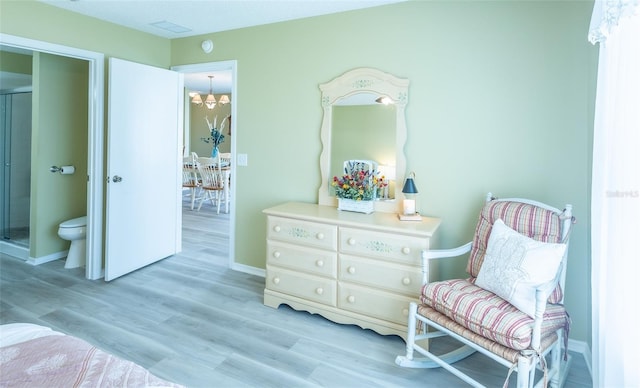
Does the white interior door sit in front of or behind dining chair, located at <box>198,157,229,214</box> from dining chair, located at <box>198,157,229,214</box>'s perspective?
behind

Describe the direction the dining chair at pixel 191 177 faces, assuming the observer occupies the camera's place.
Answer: facing away from the viewer and to the right of the viewer

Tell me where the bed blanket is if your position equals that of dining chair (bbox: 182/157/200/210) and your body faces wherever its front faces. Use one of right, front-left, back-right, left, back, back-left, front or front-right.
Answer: back-right

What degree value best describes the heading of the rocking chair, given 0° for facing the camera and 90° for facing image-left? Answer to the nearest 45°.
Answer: approximately 45°

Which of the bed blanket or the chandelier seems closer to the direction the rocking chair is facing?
the bed blanket

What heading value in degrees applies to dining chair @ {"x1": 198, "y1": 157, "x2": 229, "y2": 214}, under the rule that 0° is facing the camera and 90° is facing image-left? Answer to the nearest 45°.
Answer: approximately 225°

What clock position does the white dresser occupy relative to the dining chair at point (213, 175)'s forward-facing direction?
The white dresser is roughly at 4 o'clock from the dining chair.

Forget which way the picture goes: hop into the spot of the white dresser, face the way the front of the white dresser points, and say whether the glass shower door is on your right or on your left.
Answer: on your right
